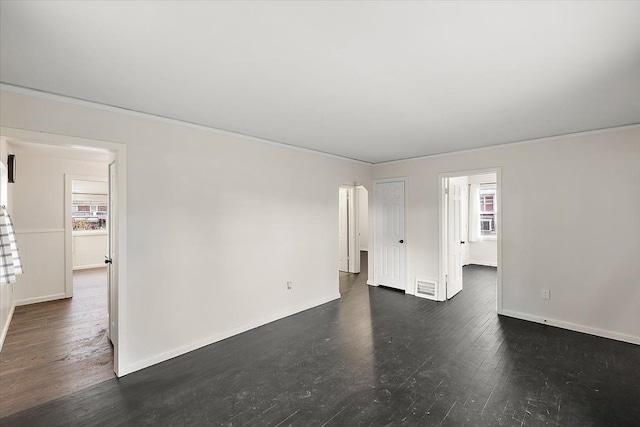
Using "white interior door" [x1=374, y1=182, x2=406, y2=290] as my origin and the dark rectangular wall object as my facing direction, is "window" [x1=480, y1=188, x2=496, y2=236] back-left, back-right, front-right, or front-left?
back-right

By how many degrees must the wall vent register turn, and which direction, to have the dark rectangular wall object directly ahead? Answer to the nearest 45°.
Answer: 0° — it already faces it

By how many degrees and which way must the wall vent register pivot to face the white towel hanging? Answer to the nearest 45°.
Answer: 0° — it already faces it

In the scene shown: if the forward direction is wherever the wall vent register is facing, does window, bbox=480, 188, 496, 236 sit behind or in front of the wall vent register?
behind

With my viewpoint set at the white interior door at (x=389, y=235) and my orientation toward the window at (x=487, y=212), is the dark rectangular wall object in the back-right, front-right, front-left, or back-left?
back-left

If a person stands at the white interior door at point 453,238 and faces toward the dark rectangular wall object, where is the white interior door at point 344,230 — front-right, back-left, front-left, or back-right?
front-right

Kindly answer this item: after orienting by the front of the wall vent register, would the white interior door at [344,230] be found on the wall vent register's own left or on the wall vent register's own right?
on the wall vent register's own right

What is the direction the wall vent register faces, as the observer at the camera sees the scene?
facing the viewer and to the left of the viewer
